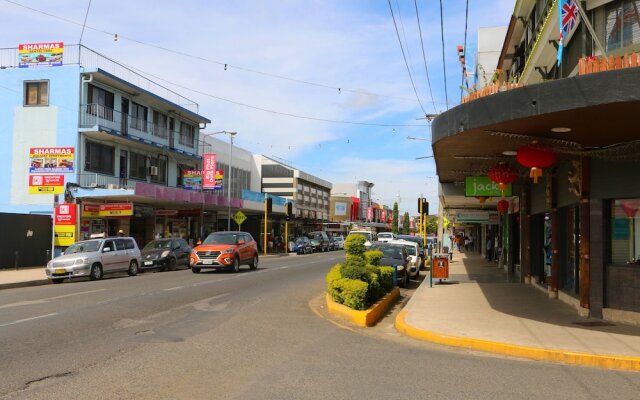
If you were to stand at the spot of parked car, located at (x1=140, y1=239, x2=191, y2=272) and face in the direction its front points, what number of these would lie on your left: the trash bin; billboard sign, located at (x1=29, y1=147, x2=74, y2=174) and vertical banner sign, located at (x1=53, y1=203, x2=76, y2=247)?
1

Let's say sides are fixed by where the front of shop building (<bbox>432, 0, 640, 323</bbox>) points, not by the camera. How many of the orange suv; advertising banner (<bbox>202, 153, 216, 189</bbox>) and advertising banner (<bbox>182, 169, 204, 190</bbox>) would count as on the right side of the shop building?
3

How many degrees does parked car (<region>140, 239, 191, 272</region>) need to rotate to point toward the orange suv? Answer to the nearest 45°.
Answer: approximately 90° to its left

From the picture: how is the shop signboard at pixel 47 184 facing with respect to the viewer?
toward the camera

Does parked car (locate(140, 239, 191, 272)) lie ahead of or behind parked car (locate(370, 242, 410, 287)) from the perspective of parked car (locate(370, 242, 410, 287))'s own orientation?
behind

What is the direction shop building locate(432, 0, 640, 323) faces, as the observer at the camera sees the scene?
facing the viewer and to the left of the viewer

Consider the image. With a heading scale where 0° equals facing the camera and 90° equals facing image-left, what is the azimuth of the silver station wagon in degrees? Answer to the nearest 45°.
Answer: approximately 45°

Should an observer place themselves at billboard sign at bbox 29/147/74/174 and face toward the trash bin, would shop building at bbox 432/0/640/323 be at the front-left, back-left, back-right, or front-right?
front-right

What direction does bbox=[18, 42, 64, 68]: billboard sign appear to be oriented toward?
toward the camera

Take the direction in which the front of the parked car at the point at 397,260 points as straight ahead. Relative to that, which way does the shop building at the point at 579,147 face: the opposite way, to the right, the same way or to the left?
to the right
